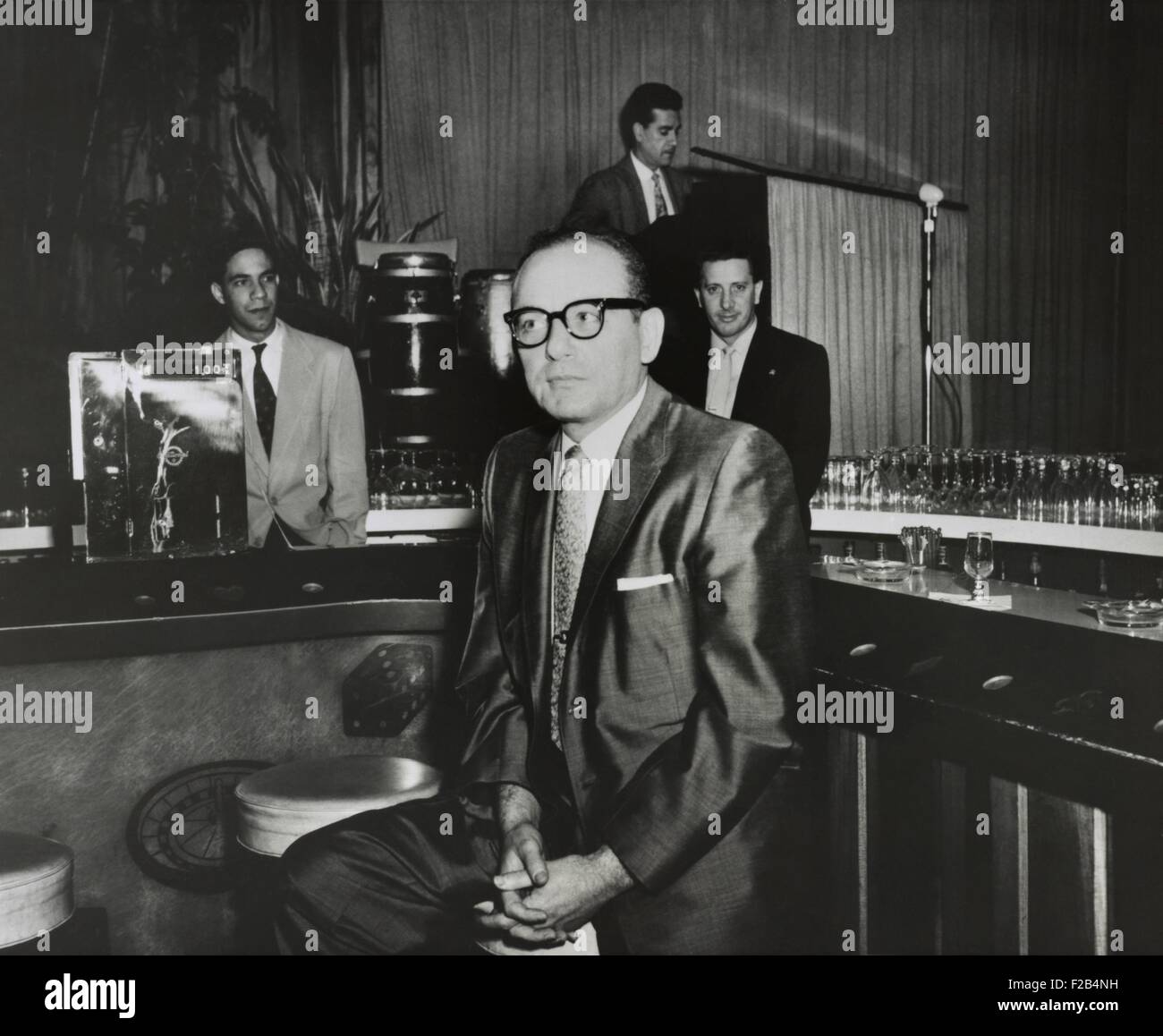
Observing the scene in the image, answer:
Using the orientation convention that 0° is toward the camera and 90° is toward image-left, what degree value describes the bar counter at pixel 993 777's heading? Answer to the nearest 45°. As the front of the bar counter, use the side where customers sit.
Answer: approximately 45°

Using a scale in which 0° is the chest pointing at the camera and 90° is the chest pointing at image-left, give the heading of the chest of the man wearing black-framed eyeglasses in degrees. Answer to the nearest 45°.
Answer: approximately 45°

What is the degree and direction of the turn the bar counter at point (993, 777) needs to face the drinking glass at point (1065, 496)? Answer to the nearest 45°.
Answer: approximately 135° to its right
